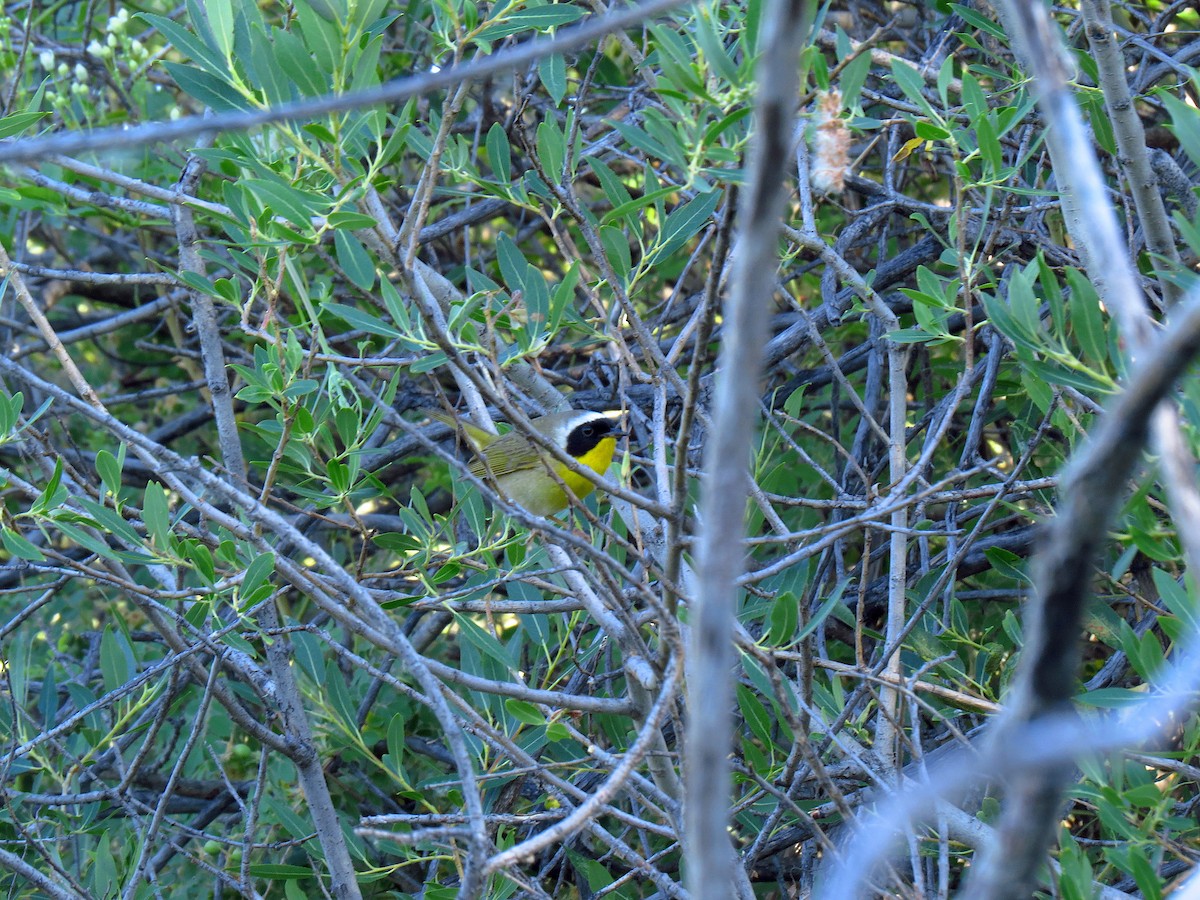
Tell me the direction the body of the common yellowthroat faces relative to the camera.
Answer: to the viewer's right
